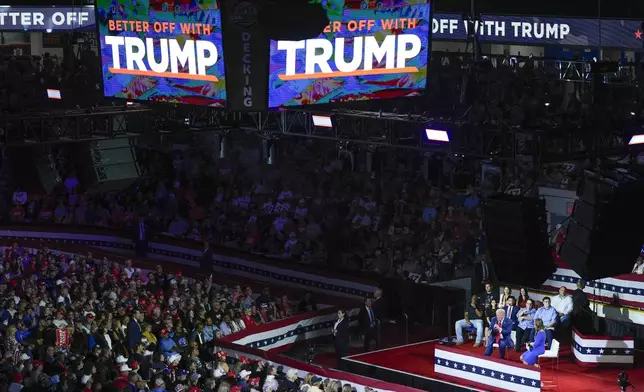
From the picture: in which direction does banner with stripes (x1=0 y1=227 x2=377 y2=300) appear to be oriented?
toward the camera

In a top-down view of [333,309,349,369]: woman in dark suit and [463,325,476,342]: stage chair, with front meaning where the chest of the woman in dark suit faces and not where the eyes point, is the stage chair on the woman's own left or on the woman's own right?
on the woman's own left

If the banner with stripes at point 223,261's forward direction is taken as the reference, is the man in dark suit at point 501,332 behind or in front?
in front

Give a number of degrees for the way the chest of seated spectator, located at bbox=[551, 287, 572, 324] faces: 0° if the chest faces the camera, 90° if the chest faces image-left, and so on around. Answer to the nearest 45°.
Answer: approximately 45°

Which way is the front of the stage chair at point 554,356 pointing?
to the viewer's left

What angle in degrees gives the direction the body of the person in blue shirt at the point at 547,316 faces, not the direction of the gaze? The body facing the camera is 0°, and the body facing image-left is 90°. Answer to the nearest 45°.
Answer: approximately 45°

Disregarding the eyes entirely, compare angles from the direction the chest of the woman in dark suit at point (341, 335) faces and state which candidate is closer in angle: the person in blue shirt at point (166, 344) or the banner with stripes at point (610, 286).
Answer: the person in blue shirt

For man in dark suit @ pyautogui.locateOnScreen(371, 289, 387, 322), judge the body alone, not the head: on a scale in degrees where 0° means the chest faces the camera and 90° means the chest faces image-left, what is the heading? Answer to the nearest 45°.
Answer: approximately 45°

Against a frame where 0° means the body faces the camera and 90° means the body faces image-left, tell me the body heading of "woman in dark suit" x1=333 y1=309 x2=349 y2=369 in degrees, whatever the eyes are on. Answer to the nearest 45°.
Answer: approximately 45°
